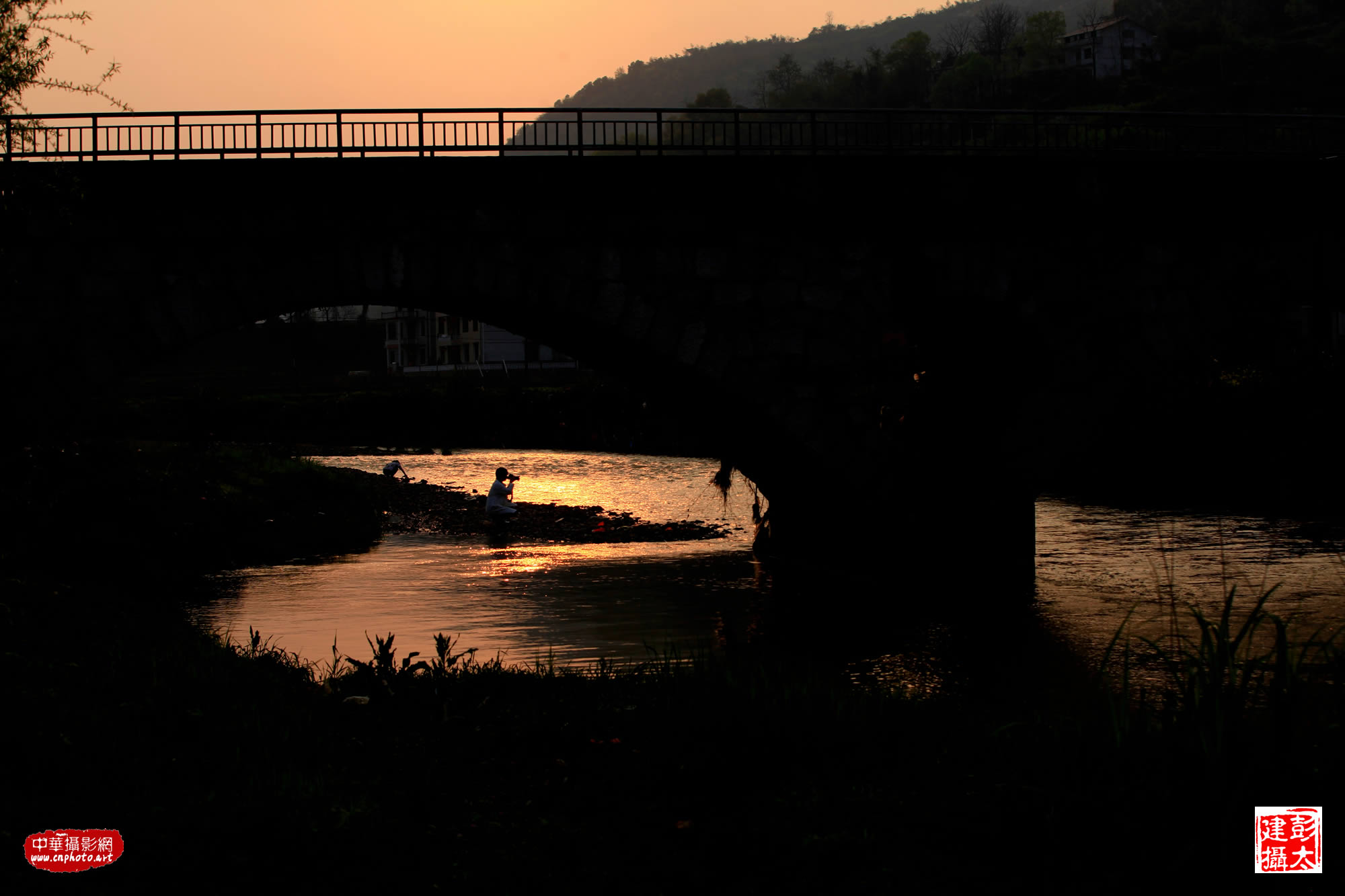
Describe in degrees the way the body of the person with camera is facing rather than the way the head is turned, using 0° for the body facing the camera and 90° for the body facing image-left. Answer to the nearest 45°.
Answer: approximately 270°

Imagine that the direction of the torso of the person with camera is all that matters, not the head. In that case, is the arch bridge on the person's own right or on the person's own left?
on the person's own right
